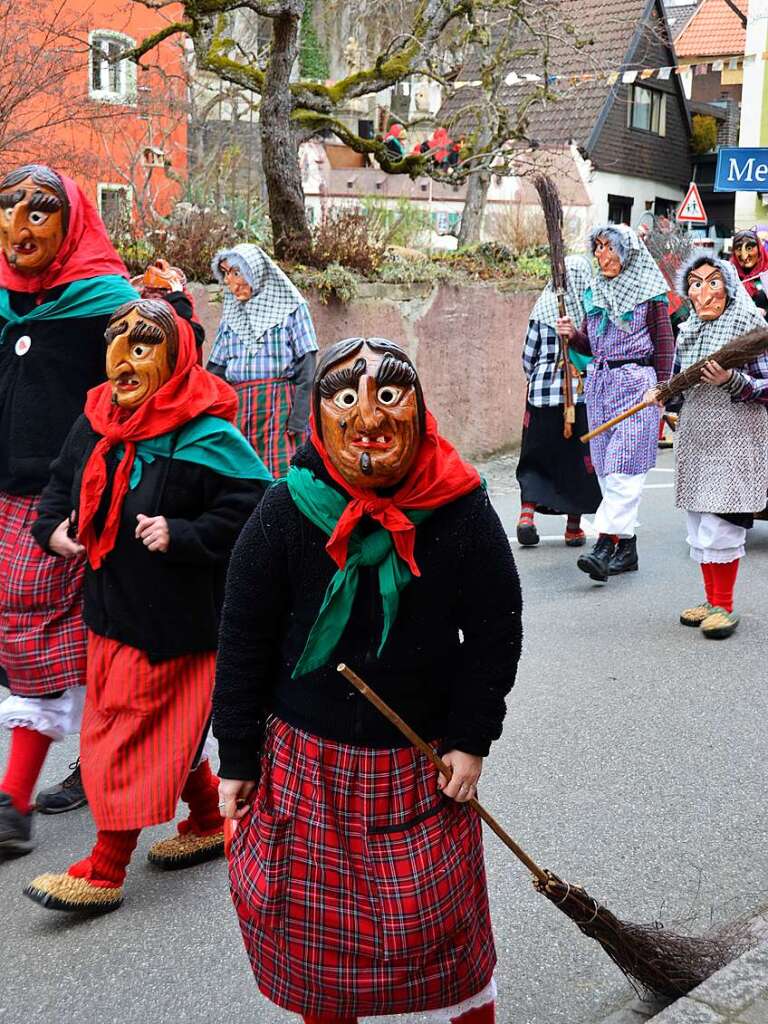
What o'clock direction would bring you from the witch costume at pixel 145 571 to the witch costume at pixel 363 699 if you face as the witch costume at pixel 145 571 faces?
the witch costume at pixel 363 699 is roughly at 10 o'clock from the witch costume at pixel 145 571.

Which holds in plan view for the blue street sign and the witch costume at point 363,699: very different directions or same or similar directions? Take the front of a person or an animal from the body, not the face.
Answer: same or similar directions

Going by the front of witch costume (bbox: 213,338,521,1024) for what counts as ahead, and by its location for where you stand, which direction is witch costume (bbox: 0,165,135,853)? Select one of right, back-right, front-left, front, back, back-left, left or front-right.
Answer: back-right

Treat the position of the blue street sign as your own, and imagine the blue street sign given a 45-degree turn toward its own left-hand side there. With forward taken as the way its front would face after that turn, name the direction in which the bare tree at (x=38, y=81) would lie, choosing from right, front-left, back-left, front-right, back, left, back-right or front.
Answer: back-right

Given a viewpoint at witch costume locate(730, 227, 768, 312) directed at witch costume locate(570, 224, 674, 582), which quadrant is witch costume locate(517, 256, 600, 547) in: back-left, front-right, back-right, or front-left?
front-right

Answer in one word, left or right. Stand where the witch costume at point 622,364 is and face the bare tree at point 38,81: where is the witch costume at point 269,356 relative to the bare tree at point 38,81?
left

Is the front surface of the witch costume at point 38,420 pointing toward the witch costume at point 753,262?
no

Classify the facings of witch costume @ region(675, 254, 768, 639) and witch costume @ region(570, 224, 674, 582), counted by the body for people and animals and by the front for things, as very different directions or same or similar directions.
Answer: same or similar directions

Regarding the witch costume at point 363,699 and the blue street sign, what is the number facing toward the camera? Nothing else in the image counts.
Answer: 2

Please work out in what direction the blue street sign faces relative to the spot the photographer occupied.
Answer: facing the viewer

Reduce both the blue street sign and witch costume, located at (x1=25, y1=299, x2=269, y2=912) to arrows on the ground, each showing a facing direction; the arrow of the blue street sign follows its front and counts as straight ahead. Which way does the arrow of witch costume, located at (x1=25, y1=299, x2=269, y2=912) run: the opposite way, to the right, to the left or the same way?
the same way

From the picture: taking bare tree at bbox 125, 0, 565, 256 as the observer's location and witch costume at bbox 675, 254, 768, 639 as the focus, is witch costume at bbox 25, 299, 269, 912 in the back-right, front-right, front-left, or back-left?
front-right

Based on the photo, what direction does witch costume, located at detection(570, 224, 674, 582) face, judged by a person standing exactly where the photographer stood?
facing the viewer and to the left of the viewer

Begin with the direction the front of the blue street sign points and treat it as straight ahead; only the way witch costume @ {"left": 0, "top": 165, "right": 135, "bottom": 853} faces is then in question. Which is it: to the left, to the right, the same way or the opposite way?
the same way

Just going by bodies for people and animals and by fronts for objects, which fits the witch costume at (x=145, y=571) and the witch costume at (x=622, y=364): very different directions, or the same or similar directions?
same or similar directions

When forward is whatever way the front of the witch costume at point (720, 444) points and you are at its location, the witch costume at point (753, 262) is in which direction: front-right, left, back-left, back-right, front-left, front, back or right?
back-right
